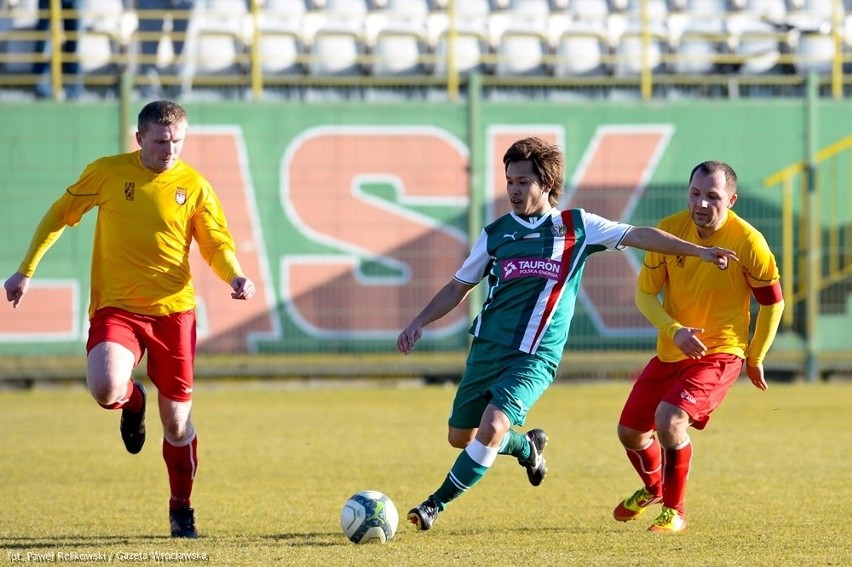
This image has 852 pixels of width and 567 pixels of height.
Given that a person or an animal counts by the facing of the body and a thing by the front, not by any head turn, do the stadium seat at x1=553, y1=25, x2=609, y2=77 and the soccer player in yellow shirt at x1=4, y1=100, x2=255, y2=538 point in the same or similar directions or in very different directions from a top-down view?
same or similar directions

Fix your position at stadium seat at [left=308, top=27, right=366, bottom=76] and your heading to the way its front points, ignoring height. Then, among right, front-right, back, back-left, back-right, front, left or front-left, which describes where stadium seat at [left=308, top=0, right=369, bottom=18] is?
back

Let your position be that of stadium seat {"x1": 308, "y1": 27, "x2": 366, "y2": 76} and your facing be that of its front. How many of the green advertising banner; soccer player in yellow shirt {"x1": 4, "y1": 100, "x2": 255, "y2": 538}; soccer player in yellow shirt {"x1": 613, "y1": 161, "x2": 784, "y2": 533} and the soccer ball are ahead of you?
4

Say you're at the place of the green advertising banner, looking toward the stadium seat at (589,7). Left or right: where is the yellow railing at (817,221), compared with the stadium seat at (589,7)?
right

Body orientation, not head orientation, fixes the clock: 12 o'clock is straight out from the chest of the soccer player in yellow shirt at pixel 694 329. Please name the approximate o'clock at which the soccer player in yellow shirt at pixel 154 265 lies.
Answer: the soccer player in yellow shirt at pixel 154 265 is roughly at 1 o'clock from the soccer player in yellow shirt at pixel 694 329.

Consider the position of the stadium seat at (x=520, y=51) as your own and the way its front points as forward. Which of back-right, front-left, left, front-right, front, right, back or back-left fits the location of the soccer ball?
front

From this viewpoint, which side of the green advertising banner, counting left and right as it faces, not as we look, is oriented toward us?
front

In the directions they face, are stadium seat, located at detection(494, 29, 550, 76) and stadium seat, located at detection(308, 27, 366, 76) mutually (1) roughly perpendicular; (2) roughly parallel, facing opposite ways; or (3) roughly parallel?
roughly parallel

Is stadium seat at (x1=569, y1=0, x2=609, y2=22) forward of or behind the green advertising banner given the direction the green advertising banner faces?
behind

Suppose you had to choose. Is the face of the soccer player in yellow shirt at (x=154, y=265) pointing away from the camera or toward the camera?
toward the camera

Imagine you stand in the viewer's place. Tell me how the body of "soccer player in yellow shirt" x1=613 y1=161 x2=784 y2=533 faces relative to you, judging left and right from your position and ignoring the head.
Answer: facing the viewer and to the left of the viewer

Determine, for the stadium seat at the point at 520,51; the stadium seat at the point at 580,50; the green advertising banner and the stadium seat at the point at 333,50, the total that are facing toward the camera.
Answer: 4

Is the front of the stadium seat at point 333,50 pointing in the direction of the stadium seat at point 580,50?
no

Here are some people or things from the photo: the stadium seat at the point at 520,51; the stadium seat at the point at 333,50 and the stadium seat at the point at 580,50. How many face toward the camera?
3

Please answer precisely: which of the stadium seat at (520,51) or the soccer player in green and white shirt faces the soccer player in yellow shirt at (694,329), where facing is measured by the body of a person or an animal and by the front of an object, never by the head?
the stadium seat

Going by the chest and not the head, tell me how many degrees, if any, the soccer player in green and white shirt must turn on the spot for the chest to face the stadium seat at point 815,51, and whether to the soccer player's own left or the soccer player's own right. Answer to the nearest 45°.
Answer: approximately 135° to the soccer player's own right

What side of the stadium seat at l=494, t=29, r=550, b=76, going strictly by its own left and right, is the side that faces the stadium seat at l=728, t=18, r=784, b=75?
left

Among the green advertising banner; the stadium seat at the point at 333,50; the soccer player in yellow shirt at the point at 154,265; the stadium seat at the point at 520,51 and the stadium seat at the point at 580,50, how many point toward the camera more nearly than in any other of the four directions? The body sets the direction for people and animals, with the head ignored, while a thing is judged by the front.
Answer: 5

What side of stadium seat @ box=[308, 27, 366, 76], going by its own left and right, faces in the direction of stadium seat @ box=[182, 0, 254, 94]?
right
